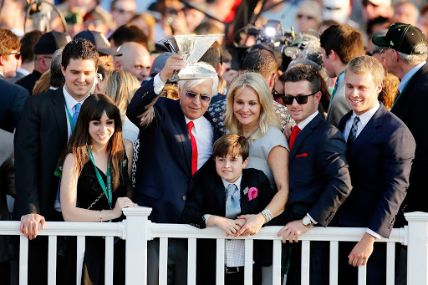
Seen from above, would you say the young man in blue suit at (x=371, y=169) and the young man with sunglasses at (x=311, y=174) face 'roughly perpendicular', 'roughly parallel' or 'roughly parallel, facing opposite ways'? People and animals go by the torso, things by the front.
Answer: roughly parallel

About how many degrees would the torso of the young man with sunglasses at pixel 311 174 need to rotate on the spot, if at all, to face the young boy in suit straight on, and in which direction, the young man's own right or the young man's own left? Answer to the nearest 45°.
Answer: approximately 45° to the young man's own right

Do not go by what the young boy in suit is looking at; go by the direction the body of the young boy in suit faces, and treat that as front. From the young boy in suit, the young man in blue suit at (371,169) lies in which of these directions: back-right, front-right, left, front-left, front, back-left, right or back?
left

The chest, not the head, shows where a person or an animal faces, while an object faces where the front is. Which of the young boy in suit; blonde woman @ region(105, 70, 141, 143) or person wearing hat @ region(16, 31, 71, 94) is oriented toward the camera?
the young boy in suit

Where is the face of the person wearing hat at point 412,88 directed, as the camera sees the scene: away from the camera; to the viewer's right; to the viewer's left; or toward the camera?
to the viewer's left

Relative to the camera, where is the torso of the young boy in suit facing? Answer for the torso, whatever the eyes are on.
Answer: toward the camera

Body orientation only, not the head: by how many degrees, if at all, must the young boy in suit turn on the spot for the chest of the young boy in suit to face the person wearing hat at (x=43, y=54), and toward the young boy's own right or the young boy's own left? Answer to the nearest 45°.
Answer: approximately 135° to the young boy's own right

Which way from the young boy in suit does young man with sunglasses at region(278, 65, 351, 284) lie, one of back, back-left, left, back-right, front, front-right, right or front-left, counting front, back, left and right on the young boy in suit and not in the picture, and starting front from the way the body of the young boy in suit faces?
left

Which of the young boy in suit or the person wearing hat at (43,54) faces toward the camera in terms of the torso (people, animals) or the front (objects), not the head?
the young boy in suit

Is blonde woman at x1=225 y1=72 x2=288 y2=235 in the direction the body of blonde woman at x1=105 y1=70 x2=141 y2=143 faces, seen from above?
no
